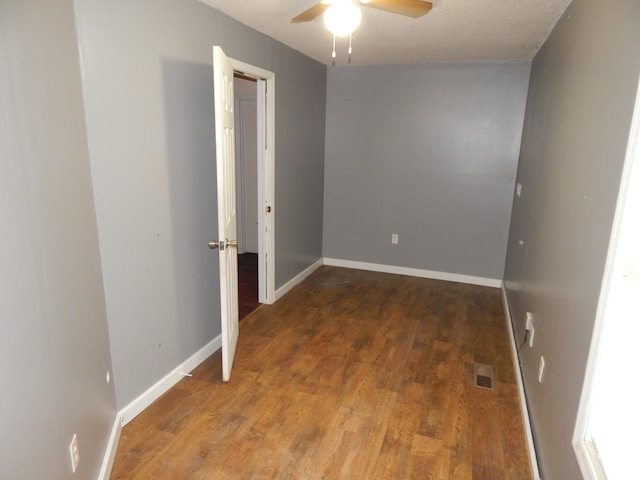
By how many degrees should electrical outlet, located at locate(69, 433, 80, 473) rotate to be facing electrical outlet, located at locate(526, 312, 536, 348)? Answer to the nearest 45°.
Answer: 0° — it already faces it

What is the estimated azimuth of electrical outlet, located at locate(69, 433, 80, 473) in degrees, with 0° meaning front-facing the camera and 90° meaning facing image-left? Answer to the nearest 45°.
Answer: approximately 270°

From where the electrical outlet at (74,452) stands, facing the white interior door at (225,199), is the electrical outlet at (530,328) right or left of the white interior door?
right

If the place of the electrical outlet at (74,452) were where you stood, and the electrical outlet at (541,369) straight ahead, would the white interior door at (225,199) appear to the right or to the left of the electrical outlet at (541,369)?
left

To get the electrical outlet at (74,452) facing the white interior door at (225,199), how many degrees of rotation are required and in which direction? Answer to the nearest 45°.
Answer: approximately 45° to its left
